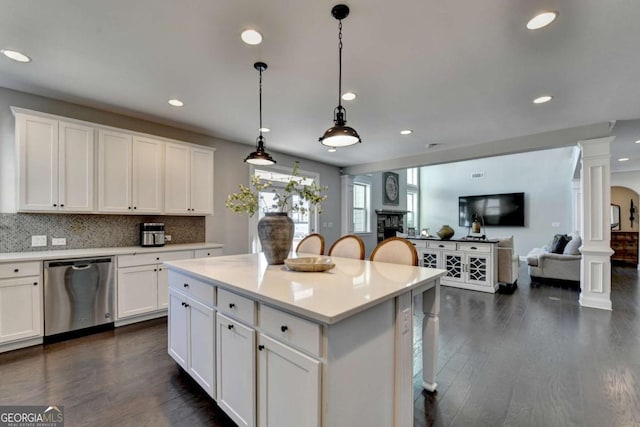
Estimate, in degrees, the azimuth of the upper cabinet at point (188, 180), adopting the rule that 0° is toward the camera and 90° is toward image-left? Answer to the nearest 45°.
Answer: approximately 315°

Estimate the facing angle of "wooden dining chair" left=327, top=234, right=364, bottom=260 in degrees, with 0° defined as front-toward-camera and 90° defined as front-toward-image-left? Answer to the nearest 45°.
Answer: approximately 45°

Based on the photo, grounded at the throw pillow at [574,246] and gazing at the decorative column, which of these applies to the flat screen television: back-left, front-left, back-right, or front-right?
back-right

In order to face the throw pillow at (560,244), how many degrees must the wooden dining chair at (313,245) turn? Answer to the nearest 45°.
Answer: approximately 180°

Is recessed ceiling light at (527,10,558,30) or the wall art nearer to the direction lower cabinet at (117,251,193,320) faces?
the recessed ceiling light

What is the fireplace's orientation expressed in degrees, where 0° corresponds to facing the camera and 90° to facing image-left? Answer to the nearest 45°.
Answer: approximately 315°
